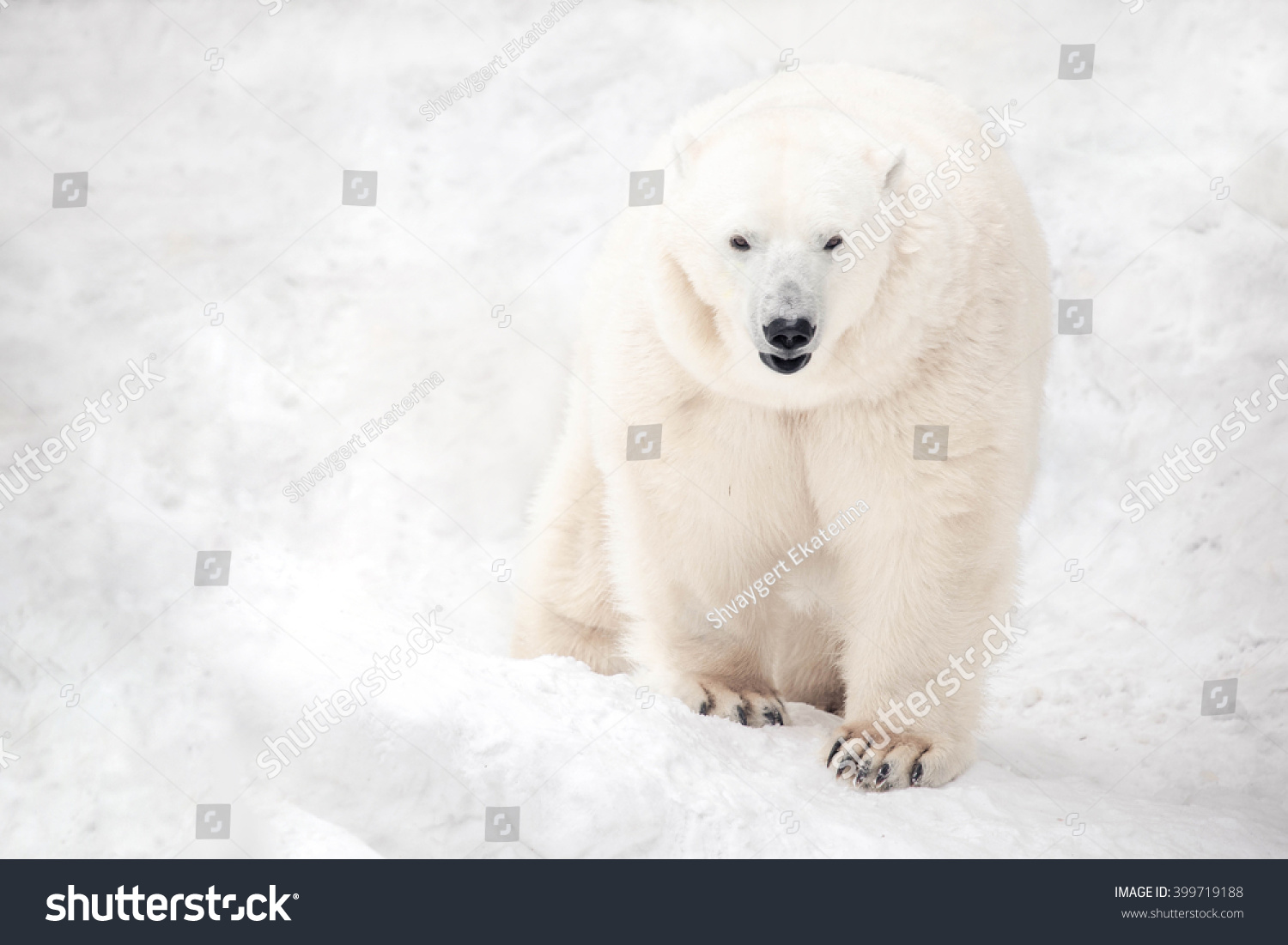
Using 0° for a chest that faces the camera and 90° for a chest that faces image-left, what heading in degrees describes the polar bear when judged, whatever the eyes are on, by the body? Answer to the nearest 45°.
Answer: approximately 0°
